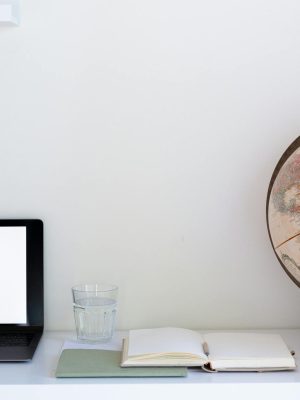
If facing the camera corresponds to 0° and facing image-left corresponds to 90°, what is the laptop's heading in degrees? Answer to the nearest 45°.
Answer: approximately 0°

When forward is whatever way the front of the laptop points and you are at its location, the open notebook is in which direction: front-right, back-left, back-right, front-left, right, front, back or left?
front-left

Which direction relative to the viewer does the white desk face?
toward the camera
